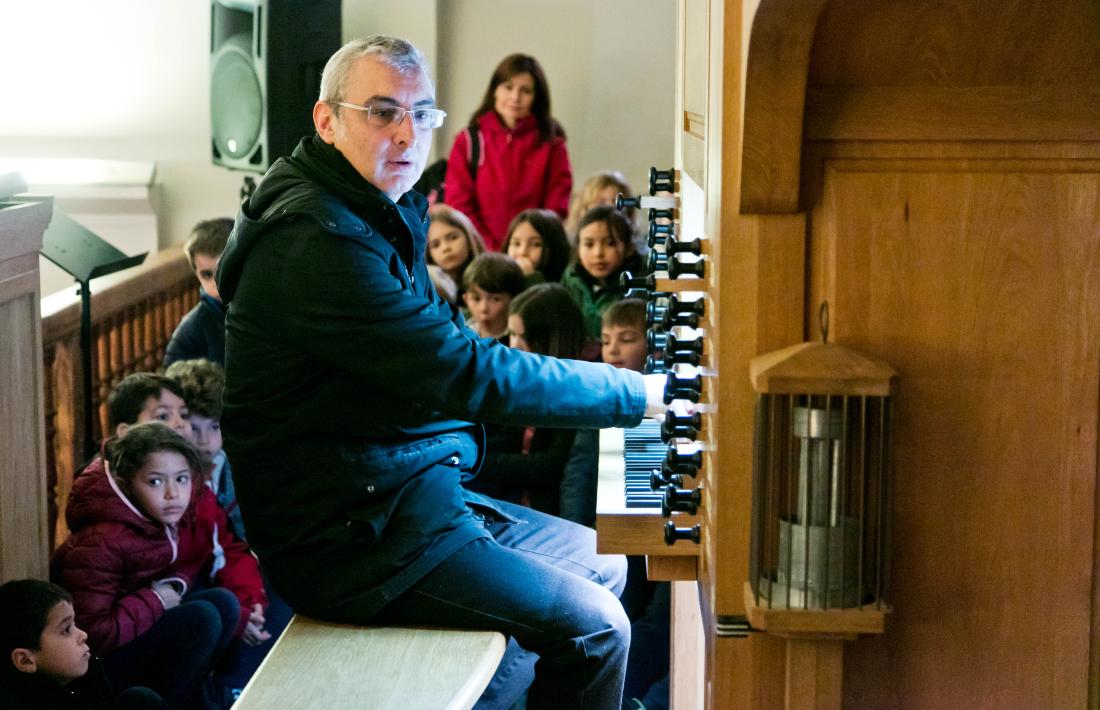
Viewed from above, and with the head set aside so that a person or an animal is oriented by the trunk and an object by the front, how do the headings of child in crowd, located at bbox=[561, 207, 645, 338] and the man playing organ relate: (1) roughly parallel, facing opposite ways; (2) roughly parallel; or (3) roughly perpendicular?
roughly perpendicular

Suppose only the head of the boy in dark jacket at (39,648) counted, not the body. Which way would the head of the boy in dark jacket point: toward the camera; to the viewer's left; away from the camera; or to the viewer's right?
to the viewer's right

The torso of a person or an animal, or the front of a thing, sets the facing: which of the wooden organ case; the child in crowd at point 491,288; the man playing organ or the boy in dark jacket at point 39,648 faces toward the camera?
the child in crowd

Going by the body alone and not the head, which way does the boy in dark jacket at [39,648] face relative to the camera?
to the viewer's right

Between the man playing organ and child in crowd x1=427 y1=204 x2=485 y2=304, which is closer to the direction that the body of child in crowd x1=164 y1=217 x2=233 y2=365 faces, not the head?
the man playing organ

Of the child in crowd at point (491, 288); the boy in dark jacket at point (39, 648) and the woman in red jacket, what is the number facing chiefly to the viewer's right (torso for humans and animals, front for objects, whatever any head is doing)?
1

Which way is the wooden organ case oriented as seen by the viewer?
to the viewer's left

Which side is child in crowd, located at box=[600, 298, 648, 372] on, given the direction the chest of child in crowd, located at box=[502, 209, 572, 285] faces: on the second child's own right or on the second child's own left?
on the second child's own left

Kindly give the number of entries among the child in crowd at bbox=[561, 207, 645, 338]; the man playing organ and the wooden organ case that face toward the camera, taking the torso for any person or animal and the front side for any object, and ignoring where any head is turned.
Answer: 1

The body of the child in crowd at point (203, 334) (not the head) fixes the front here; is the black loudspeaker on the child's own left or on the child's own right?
on the child's own left
